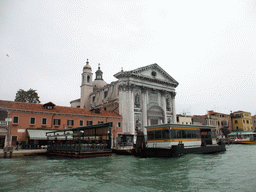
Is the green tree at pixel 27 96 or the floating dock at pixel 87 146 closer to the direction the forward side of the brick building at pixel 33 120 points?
the floating dock

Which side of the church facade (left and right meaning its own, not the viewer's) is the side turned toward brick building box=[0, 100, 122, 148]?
right

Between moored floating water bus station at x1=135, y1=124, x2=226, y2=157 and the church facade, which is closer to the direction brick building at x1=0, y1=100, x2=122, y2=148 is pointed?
the moored floating water bus station

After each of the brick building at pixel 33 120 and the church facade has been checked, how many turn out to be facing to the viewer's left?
0

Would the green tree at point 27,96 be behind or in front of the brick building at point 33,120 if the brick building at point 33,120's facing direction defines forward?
behind

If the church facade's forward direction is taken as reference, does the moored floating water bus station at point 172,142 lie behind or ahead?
ahead

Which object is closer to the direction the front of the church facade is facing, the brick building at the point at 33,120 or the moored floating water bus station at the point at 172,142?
the moored floating water bus station

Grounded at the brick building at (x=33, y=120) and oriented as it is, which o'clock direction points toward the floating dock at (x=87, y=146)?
The floating dock is roughly at 12 o'clock from the brick building.

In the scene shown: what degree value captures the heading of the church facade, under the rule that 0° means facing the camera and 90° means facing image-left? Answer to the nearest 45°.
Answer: approximately 315°

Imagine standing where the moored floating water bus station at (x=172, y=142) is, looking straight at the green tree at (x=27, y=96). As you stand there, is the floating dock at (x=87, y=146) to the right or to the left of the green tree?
left

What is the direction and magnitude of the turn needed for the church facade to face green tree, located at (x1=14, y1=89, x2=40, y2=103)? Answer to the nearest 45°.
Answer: approximately 135° to its right

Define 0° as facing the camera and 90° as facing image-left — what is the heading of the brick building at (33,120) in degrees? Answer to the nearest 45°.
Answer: approximately 315°
